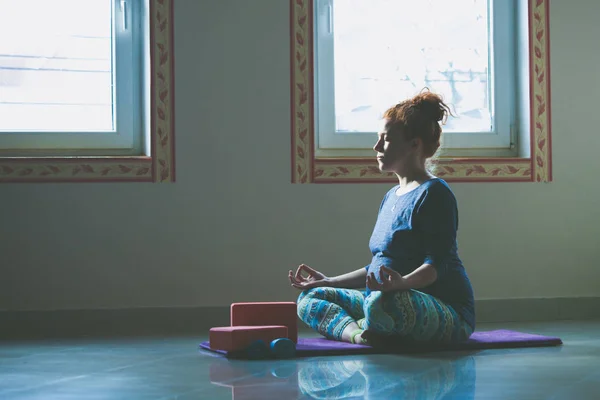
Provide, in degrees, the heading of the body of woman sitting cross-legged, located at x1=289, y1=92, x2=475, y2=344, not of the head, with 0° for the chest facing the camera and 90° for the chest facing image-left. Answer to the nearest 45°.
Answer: approximately 45°

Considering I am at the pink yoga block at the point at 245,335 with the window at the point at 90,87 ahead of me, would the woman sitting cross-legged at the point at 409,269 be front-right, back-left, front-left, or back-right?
back-right

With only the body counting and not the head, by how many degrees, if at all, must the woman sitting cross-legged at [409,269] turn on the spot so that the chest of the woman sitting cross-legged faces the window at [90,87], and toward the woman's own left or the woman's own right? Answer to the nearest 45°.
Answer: approximately 90° to the woman's own right

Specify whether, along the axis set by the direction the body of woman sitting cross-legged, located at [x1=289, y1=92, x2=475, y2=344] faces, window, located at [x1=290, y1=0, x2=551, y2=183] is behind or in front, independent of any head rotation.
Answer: behind

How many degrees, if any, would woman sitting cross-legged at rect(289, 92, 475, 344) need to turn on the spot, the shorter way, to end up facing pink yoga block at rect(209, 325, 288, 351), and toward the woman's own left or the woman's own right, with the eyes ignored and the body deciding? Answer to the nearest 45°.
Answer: approximately 45° to the woman's own right

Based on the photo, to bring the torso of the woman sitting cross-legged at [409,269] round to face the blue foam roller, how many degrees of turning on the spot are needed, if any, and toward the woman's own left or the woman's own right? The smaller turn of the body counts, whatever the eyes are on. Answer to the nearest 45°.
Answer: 0° — they already face it
